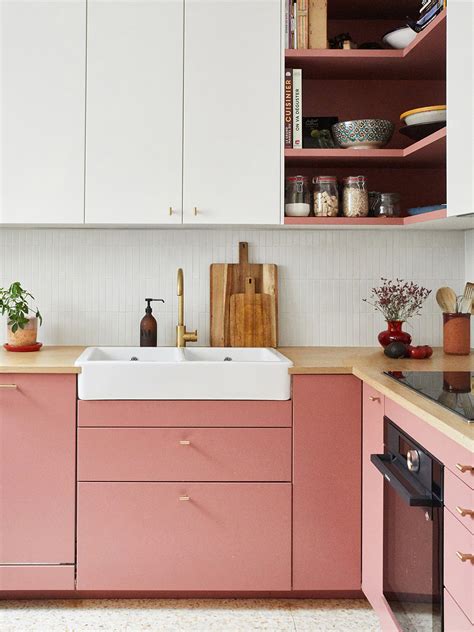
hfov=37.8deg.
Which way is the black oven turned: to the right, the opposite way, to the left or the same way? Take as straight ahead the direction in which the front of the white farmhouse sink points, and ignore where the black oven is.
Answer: to the right

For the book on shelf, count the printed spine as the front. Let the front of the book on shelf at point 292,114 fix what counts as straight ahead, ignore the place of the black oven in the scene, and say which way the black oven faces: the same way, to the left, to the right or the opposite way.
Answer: to the right

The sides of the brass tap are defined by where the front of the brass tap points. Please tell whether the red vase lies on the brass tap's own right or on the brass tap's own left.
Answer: on the brass tap's own left

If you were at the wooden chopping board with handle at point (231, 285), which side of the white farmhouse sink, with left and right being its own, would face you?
back

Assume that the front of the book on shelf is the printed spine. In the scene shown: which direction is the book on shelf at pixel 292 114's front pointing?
toward the camera

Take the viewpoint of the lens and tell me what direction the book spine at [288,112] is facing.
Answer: facing the viewer

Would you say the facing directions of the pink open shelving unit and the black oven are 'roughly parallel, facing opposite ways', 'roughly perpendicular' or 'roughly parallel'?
roughly perpendicular

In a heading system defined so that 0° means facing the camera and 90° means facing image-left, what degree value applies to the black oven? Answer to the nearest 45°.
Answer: approximately 90°

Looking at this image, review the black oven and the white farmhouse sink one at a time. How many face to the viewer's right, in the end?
0
